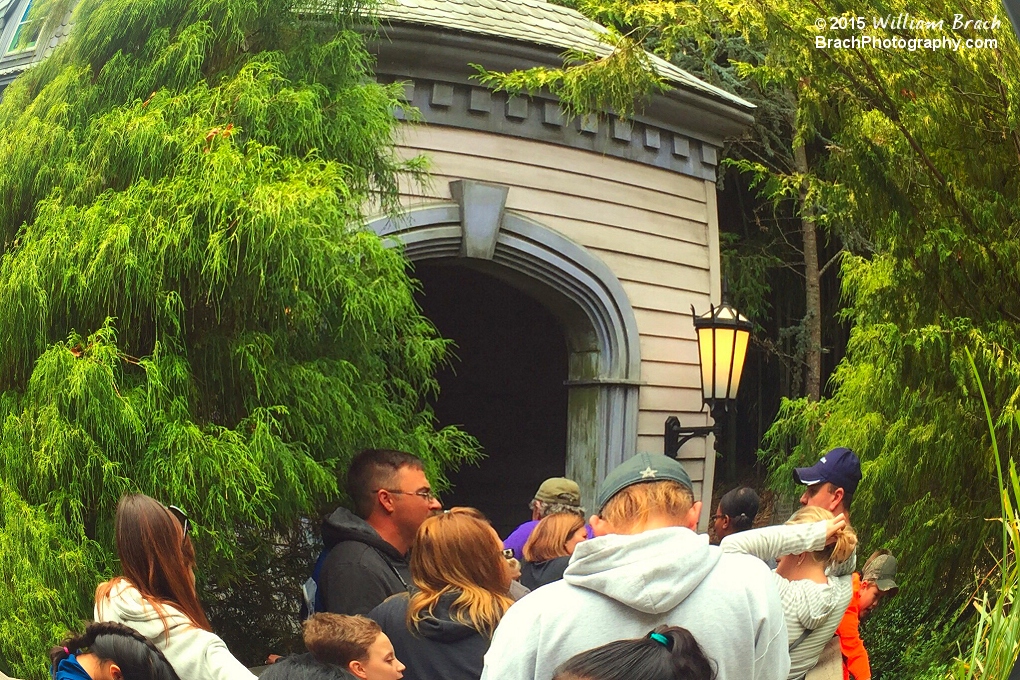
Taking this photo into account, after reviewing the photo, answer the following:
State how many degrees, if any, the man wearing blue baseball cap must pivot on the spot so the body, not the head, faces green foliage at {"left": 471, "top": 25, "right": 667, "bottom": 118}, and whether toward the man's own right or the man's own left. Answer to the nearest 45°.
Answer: approximately 45° to the man's own right

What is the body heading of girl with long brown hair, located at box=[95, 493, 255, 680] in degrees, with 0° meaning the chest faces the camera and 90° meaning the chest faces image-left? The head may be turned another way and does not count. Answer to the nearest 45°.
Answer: approximately 225°

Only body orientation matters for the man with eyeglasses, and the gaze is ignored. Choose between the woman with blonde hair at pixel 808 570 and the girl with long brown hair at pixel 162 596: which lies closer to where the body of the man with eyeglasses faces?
the woman with blonde hair

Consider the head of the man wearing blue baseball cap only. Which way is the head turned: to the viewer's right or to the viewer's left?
to the viewer's left

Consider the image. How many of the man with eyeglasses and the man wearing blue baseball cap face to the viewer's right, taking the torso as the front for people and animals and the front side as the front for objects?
1

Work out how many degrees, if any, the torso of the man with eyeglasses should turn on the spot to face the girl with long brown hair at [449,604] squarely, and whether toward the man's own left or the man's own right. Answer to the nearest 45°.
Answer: approximately 90° to the man's own right

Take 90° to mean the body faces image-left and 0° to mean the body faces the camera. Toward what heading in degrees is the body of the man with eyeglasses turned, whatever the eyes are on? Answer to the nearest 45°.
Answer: approximately 270°
